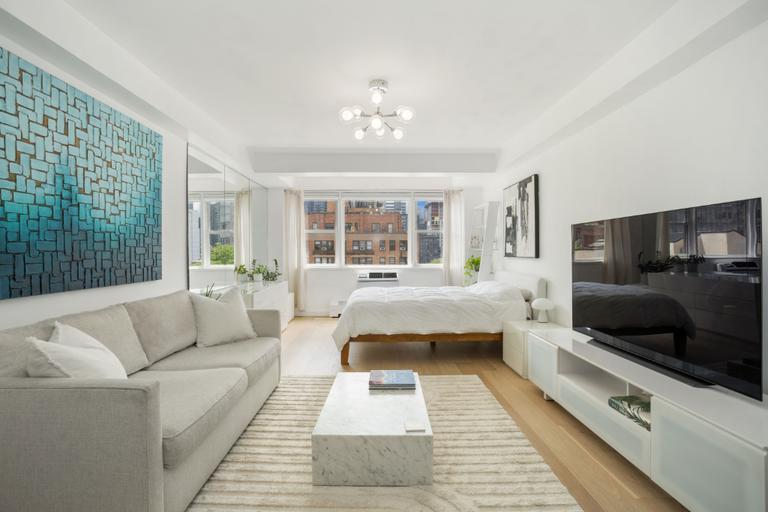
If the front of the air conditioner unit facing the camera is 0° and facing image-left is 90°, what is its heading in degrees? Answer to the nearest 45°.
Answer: approximately 0°

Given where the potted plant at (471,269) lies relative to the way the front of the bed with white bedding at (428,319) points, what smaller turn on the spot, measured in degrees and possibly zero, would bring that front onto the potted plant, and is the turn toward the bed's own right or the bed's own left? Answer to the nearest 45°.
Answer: approximately 90° to the bed's own right

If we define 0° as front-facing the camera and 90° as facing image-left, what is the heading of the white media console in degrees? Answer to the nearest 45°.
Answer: approximately 45°

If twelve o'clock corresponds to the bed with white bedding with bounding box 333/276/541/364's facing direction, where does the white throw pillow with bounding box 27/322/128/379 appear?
The white throw pillow is roughly at 10 o'clock from the bed with white bedding.

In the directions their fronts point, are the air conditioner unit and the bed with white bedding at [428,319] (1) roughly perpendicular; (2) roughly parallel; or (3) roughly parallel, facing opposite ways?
roughly perpendicular

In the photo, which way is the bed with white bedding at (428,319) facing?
to the viewer's left

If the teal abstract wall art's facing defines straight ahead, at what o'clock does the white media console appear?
The white media console is roughly at 12 o'clock from the teal abstract wall art.

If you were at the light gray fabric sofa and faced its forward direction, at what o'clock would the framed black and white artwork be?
The framed black and white artwork is roughly at 10 o'clock from the light gray fabric sofa.

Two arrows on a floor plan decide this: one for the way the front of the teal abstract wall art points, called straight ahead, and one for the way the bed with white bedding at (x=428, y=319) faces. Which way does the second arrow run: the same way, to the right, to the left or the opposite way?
the opposite way

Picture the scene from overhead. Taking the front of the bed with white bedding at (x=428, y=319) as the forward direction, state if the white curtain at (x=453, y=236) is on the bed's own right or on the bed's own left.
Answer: on the bed's own right

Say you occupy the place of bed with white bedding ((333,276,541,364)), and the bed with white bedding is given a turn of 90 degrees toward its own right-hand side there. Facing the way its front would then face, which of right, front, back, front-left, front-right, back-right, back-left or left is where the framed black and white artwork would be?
front-right

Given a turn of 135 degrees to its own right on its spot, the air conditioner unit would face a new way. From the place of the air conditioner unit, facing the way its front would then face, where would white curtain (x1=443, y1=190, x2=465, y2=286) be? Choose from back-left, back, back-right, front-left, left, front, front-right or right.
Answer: back-right
